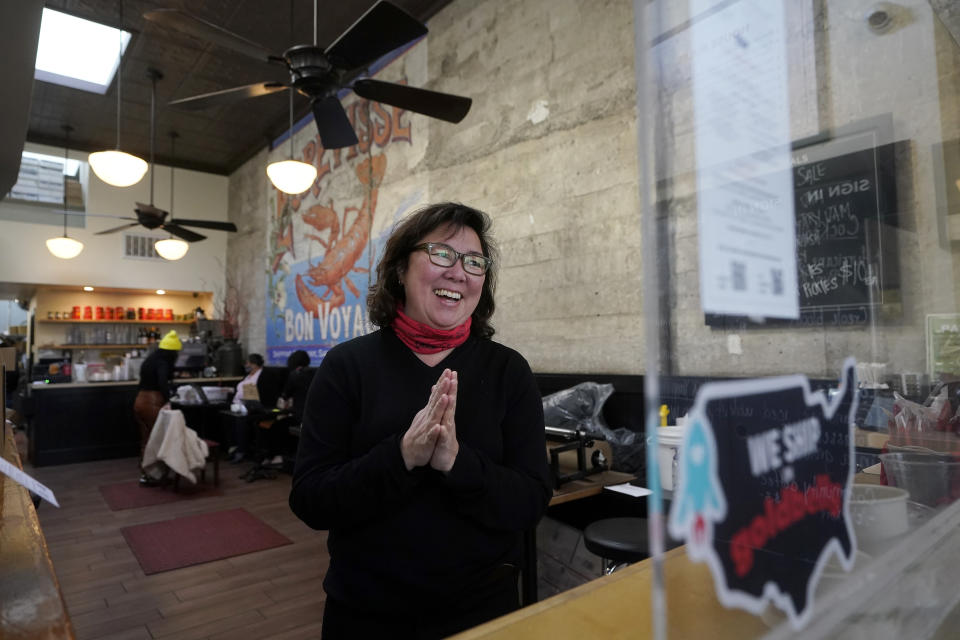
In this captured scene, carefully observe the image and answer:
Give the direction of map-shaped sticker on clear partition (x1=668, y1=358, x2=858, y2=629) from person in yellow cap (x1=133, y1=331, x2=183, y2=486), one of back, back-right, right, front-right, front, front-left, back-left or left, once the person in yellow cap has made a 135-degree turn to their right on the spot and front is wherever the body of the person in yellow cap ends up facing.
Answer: front-left

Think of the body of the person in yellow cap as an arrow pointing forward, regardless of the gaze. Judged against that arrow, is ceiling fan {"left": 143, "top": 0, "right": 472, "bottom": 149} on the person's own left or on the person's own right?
on the person's own right

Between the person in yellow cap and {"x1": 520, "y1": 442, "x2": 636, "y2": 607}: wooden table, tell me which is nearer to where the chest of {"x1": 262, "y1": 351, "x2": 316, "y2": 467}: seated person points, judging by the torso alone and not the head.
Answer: the person in yellow cap

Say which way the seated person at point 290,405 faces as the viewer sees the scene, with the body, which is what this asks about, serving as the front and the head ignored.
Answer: to the viewer's left

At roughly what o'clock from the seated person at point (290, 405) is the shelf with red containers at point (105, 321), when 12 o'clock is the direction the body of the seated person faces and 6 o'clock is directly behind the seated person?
The shelf with red containers is roughly at 2 o'clock from the seated person.

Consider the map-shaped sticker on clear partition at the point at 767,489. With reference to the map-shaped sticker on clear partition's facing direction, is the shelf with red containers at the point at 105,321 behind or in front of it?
behind

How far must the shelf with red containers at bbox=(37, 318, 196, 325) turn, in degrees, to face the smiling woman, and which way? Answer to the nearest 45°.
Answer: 0° — it already faces them

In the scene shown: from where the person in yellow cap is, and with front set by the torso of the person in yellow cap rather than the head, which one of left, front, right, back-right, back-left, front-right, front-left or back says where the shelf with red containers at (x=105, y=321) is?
left

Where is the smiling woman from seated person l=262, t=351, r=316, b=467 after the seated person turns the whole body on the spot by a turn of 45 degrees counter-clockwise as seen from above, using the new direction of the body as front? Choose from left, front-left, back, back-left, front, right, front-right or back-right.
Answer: front-left
